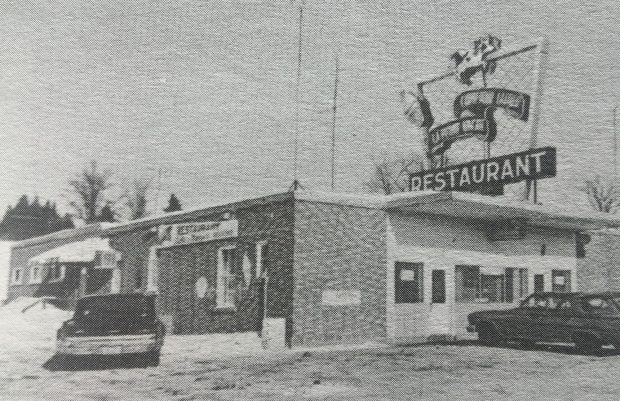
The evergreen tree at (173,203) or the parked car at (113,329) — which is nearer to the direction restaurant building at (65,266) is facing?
the parked car

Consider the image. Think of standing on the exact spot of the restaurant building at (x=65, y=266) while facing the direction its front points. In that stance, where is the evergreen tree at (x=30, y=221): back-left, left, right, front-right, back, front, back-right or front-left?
back-right

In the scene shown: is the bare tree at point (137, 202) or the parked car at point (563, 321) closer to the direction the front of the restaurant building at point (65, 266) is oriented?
the parked car

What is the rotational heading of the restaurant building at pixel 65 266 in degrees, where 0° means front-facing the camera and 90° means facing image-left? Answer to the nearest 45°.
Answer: approximately 45°

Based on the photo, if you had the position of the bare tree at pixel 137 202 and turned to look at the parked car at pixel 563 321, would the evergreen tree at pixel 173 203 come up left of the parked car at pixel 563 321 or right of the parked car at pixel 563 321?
left

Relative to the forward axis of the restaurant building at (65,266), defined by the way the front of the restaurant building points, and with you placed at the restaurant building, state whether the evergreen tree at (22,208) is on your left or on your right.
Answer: on your right

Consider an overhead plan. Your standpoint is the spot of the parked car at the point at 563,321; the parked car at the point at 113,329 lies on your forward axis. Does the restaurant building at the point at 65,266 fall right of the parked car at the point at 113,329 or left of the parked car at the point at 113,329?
right

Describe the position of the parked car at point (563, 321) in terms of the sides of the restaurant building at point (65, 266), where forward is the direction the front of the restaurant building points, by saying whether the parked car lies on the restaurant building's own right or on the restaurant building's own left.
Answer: on the restaurant building's own left

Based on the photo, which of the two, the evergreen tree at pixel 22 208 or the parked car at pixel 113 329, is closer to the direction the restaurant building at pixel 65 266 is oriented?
the parked car
